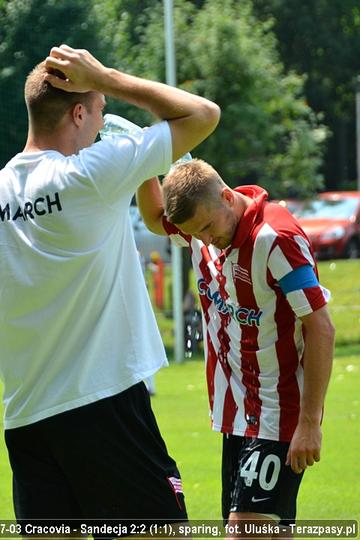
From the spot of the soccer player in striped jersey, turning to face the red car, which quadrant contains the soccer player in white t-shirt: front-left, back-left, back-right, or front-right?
back-left

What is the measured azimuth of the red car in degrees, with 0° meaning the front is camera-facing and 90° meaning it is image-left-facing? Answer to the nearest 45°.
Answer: approximately 45°

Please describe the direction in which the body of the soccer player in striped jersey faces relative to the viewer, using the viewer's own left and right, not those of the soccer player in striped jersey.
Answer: facing the viewer and to the left of the viewer

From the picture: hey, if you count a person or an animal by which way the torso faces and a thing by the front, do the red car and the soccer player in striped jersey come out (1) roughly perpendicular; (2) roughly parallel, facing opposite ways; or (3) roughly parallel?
roughly parallel

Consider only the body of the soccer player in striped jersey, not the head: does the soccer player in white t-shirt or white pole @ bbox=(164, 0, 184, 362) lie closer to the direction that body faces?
the soccer player in white t-shirt

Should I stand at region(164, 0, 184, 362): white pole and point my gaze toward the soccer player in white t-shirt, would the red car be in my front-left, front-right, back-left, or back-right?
back-left

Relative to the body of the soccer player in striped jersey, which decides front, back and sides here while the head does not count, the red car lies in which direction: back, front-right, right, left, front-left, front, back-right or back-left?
back-right

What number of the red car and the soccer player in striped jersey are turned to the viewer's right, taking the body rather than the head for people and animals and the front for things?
0

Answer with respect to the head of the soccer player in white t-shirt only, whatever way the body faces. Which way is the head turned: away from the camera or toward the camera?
away from the camera

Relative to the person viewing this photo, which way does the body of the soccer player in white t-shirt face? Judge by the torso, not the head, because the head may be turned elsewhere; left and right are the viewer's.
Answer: facing away from the viewer and to the right of the viewer

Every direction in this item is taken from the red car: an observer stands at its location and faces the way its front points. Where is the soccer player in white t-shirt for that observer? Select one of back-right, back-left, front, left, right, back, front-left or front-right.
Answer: front-left

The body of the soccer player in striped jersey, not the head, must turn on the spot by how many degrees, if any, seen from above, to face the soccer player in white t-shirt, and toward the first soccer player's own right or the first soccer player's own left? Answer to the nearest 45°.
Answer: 0° — they already face them

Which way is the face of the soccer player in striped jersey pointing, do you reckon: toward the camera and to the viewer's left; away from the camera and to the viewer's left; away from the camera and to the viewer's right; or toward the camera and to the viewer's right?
toward the camera and to the viewer's left

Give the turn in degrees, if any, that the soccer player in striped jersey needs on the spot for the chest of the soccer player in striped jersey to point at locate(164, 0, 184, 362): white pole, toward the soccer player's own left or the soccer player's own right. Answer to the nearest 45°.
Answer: approximately 135° to the soccer player's own right

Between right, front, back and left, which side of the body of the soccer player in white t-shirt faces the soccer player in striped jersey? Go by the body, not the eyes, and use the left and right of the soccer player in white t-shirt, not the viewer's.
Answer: front

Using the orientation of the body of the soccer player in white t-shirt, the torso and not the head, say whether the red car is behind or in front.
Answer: in front

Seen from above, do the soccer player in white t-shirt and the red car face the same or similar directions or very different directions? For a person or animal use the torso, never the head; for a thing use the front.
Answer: very different directions

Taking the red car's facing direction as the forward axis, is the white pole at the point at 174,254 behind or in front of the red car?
in front
